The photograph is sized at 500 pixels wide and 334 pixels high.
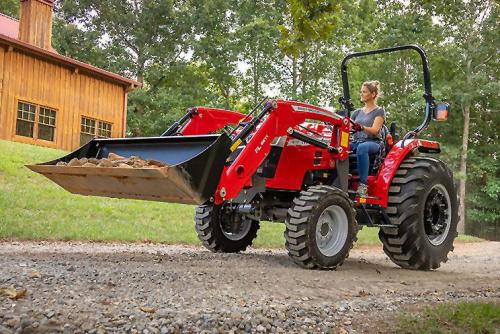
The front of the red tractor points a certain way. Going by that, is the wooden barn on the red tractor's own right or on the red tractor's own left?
on the red tractor's own right

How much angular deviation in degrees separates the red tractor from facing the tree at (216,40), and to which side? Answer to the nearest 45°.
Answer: approximately 135° to its right

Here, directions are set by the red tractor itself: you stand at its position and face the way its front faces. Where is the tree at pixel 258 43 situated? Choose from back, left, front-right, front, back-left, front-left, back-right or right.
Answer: back-right

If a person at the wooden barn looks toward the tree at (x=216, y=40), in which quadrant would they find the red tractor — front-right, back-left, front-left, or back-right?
back-right

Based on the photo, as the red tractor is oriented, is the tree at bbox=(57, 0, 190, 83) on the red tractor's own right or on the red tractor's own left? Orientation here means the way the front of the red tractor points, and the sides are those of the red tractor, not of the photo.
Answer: on the red tractor's own right

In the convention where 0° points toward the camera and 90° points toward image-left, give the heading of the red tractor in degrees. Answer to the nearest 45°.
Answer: approximately 45°

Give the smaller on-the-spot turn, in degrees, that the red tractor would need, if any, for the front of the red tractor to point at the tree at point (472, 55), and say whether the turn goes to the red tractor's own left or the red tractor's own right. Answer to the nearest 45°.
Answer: approximately 180°
